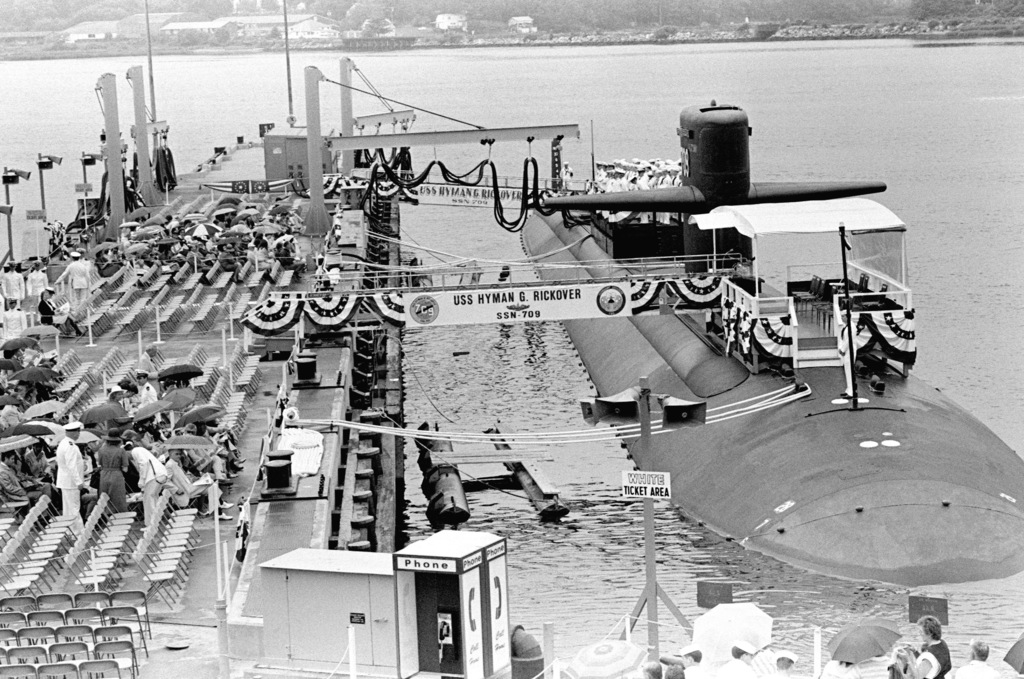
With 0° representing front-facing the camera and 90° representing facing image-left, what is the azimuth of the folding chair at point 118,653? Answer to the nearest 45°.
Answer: approximately 180°

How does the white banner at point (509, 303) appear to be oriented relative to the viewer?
toward the camera

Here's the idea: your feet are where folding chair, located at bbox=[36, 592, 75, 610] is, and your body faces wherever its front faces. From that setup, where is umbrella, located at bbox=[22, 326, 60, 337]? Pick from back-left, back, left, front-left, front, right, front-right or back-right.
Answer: front

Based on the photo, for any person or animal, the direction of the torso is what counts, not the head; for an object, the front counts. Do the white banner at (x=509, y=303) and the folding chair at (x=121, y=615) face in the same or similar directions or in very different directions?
very different directions

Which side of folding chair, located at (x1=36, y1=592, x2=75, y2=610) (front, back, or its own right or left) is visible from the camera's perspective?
back

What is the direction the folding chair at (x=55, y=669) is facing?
away from the camera

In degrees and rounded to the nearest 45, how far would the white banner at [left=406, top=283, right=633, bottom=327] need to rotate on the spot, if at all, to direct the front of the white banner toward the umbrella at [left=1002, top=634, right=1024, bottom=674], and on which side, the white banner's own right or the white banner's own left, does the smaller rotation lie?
0° — it already faces it

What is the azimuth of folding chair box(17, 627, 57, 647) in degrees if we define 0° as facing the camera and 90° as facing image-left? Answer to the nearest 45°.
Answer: approximately 180°

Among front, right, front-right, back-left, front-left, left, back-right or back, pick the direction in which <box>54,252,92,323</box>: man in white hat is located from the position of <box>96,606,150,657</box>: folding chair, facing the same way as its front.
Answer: front

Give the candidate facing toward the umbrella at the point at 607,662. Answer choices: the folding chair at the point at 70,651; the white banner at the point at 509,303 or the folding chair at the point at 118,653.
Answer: the white banner

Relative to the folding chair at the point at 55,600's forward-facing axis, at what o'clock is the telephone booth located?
The telephone booth is roughly at 4 o'clock from the folding chair.

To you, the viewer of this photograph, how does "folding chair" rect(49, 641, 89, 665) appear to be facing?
facing away from the viewer

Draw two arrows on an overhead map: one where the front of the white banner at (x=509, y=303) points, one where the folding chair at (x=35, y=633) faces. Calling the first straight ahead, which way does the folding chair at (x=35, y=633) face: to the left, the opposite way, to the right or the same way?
the opposite way
